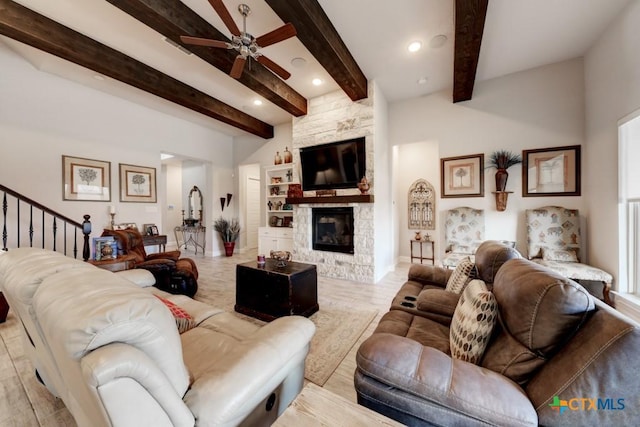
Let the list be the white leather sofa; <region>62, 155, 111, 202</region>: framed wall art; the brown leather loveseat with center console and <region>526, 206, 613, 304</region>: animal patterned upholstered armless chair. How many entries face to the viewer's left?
1

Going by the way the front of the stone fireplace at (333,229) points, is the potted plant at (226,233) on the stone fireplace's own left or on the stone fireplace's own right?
on the stone fireplace's own right

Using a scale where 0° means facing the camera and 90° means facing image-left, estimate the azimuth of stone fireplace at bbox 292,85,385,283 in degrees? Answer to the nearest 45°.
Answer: approximately 45°

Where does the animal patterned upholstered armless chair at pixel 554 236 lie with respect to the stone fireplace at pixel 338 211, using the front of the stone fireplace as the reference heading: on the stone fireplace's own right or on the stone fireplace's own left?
on the stone fireplace's own left

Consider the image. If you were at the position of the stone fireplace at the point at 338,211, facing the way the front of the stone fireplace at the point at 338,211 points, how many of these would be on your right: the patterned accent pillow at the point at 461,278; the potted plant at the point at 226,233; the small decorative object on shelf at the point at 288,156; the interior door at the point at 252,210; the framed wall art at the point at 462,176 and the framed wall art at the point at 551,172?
3

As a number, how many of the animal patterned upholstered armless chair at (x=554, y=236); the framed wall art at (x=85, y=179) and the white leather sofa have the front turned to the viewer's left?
0

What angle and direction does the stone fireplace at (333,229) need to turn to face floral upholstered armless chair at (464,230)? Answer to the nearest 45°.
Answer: approximately 135° to its left

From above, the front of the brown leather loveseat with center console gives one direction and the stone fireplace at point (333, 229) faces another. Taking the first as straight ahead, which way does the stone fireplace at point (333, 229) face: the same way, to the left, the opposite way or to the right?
to the left

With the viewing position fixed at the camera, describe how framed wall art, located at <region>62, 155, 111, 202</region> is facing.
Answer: facing the viewer and to the right of the viewer

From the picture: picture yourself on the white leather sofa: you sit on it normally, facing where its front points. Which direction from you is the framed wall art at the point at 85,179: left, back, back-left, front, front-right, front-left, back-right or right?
front-left

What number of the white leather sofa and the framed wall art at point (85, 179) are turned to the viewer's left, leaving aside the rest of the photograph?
0

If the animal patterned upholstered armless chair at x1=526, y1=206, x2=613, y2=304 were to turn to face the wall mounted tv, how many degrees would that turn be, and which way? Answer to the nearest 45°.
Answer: approximately 90° to its right

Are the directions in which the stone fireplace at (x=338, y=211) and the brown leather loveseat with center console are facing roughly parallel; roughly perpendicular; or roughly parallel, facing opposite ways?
roughly perpendicular

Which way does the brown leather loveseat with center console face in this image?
to the viewer's left

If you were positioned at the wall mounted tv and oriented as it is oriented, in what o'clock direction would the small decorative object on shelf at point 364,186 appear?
The small decorative object on shelf is roughly at 9 o'clock from the wall mounted tv.

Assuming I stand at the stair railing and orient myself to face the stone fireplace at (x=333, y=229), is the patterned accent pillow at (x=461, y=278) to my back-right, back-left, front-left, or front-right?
front-right

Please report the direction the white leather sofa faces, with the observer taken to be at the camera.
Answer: facing away from the viewer and to the right of the viewer

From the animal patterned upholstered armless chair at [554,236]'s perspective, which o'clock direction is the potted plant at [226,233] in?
The potted plant is roughly at 4 o'clock from the animal patterned upholstered armless chair.

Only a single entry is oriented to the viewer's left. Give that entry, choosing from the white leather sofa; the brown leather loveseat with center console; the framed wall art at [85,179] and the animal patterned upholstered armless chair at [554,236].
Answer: the brown leather loveseat with center console

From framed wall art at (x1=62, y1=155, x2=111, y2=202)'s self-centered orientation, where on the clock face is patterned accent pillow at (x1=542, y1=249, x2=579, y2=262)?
The patterned accent pillow is roughly at 12 o'clock from the framed wall art.
